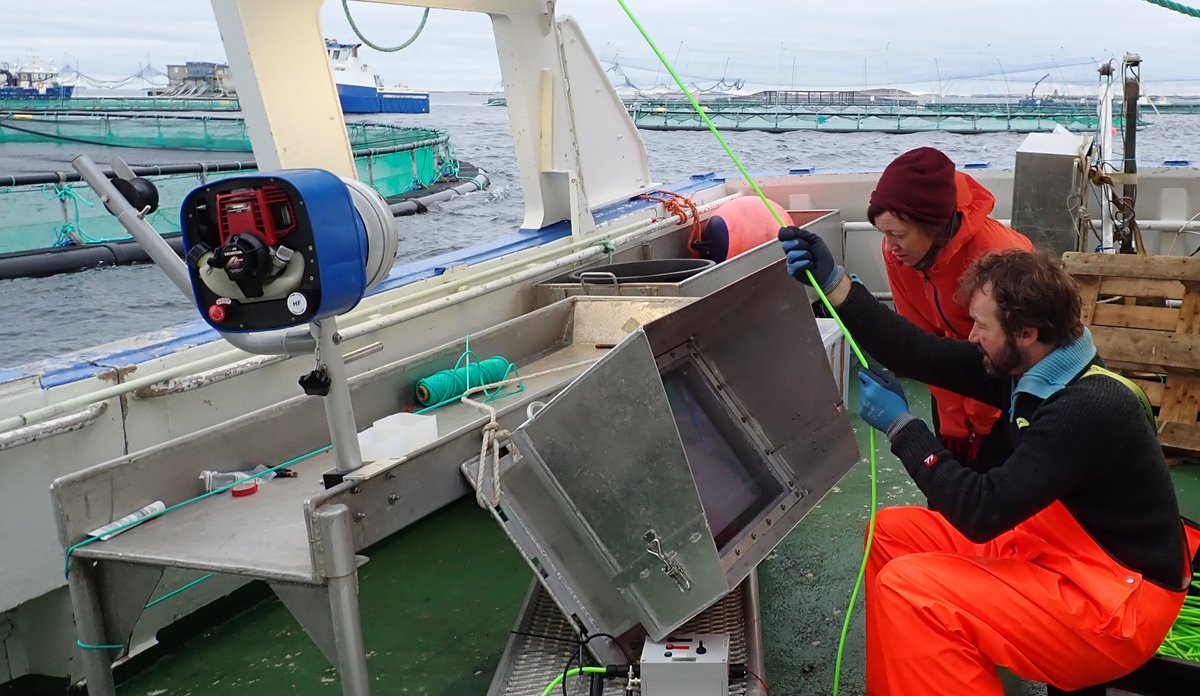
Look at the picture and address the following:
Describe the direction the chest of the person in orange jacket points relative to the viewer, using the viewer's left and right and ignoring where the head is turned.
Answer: facing the viewer and to the left of the viewer

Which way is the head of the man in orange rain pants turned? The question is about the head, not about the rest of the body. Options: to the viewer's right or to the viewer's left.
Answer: to the viewer's left

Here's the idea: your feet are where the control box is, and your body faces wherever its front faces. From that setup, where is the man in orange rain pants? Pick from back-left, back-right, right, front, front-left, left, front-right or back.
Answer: left

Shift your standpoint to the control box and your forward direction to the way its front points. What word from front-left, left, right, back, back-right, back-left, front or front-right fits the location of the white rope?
back-right

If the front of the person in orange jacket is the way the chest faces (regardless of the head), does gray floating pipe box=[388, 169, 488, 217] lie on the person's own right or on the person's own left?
on the person's own right

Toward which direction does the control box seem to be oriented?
toward the camera

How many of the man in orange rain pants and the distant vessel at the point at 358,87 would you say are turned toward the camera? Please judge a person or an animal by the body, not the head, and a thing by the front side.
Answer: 0

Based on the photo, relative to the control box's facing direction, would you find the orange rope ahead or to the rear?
to the rear

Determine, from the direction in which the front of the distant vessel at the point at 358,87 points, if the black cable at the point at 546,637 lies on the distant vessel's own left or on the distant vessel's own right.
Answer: on the distant vessel's own left

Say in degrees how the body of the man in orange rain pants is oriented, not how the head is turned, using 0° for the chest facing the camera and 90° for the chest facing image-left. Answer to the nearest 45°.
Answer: approximately 90°

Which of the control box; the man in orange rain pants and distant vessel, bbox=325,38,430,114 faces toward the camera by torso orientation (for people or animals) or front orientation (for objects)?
the control box

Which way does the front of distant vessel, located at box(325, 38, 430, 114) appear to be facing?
to the viewer's left

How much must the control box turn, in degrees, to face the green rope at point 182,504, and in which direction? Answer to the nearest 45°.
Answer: approximately 90° to its right

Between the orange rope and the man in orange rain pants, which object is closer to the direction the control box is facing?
the man in orange rain pants

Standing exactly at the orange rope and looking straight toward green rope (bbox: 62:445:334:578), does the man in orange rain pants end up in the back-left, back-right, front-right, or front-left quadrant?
front-left

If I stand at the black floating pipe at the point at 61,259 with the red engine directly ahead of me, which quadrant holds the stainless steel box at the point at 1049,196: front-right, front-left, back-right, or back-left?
front-left

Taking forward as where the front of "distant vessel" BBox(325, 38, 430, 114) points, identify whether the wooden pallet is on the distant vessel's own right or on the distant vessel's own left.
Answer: on the distant vessel's own left
